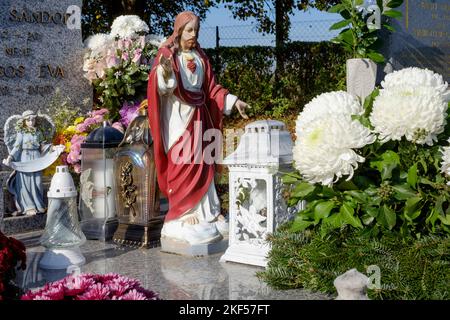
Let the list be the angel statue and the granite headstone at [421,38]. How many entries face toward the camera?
2

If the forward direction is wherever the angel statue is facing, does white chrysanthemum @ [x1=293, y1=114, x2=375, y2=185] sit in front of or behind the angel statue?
in front

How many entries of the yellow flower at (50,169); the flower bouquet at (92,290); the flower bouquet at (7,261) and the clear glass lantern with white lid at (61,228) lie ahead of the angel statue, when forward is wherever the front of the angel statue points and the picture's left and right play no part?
3

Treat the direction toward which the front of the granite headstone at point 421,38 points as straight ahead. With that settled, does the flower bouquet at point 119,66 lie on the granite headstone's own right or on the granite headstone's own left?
on the granite headstone's own right

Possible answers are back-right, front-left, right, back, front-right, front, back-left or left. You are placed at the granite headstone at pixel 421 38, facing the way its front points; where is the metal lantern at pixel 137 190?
front-right

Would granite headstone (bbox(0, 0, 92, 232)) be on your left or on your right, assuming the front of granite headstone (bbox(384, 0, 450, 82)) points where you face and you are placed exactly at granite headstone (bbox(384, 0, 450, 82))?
on your right

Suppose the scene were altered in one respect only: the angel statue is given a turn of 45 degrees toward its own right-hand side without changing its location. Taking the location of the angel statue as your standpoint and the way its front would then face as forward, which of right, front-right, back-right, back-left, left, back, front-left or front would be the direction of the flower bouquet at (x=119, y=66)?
back

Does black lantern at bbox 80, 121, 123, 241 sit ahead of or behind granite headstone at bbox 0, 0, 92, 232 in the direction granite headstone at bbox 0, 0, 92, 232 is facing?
ahead

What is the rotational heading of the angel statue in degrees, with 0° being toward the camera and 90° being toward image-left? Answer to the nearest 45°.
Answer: approximately 0°

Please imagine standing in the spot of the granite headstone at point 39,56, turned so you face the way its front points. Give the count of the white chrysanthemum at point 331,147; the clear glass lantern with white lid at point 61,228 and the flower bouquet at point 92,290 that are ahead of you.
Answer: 3

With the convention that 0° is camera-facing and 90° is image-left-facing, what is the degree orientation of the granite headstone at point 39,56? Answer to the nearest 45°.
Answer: approximately 0°

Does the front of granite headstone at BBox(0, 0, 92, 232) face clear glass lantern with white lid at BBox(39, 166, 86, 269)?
yes

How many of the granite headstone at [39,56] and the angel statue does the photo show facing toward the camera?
2
